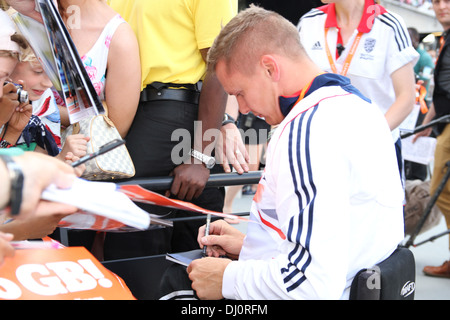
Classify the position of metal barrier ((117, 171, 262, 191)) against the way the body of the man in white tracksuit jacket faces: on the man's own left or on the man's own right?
on the man's own right

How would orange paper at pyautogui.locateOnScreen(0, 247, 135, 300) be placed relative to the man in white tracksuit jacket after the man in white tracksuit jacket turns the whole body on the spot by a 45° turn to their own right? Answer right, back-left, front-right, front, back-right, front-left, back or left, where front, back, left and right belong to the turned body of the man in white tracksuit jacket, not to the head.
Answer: left

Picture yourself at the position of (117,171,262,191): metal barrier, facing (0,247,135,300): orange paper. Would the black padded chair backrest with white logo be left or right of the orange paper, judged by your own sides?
left

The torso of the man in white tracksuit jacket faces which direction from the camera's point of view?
to the viewer's left

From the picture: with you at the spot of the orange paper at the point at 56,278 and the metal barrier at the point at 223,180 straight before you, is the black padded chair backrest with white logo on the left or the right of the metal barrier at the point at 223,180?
right

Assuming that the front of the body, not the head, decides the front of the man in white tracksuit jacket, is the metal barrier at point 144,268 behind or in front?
in front

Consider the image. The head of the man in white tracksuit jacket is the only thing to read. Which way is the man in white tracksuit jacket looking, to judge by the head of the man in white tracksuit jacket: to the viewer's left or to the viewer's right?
to the viewer's left
